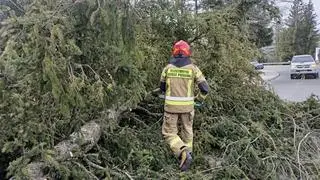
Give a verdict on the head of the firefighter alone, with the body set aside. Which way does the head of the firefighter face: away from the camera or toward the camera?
away from the camera

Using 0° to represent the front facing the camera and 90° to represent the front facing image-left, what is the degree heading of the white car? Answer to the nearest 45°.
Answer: approximately 0°

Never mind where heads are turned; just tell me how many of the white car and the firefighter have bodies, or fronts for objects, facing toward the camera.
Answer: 1

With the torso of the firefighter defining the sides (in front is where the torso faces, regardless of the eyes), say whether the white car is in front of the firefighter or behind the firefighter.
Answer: in front

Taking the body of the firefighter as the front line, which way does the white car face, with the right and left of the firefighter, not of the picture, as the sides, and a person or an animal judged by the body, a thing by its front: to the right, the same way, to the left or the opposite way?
the opposite way

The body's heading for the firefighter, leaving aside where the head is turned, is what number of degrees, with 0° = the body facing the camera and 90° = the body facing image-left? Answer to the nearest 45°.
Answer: approximately 180°

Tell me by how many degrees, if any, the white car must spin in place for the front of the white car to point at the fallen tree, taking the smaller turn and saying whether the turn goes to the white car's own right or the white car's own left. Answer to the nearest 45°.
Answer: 0° — it already faces it

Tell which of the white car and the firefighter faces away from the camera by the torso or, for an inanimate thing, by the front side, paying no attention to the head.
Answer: the firefighter

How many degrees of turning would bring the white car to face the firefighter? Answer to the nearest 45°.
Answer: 0° — it already faces them
